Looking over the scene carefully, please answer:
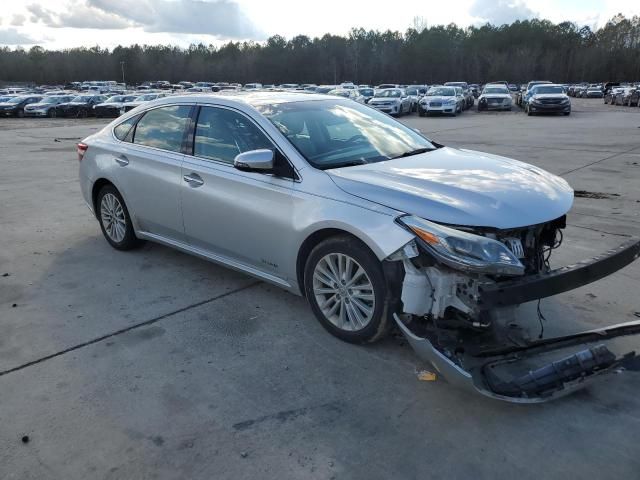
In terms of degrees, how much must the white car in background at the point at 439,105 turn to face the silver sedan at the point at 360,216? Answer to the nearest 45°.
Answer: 0° — it already faces it

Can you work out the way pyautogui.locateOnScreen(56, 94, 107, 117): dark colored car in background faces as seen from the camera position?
facing the viewer and to the left of the viewer

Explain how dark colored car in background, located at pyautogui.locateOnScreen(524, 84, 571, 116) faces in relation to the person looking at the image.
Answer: facing the viewer

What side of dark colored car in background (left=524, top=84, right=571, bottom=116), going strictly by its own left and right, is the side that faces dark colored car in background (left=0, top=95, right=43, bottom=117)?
right

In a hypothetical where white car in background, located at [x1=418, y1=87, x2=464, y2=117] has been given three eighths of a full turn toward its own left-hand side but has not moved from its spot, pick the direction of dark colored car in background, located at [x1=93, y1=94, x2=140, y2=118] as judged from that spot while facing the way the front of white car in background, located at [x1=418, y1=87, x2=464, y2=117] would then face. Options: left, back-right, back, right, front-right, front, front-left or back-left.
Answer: back-left

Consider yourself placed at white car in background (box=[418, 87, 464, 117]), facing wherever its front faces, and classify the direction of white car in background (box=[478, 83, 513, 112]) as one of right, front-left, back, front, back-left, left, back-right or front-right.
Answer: back-left

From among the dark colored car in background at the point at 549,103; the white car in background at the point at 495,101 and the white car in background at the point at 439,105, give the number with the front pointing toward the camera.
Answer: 3

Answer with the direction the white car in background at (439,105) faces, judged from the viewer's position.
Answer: facing the viewer

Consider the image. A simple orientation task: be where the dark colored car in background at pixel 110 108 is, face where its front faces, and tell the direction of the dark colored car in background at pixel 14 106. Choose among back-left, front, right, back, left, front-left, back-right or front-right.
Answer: right

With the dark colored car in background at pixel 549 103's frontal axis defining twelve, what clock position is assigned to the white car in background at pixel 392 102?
The white car in background is roughly at 3 o'clock from the dark colored car in background.

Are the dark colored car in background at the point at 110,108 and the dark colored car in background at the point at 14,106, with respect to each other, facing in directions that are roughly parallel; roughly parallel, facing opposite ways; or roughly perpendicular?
roughly parallel

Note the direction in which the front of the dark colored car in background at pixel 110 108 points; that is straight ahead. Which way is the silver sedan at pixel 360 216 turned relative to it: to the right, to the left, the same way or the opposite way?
to the left

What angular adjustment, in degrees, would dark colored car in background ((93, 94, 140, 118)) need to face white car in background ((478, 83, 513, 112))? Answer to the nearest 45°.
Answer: approximately 135° to its left

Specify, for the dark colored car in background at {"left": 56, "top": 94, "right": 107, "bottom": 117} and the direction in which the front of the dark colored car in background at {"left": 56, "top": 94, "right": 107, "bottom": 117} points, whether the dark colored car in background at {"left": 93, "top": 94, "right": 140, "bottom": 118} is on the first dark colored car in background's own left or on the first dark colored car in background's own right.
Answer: on the first dark colored car in background's own left

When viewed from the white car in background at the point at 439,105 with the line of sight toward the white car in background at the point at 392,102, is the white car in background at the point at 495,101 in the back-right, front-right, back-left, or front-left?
back-right

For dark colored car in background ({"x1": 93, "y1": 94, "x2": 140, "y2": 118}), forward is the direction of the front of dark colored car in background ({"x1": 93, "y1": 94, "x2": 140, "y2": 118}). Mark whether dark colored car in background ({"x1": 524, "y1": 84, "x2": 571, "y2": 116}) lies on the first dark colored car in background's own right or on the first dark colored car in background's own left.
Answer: on the first dark colored car in background's own left

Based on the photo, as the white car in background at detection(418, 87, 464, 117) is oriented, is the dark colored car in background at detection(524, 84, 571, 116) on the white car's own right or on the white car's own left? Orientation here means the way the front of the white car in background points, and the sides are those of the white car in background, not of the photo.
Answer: on the white car's own left
